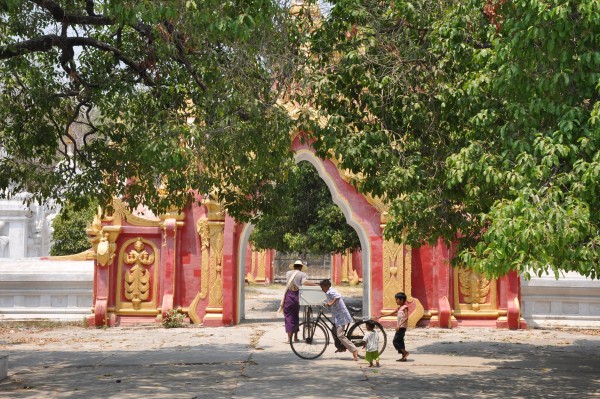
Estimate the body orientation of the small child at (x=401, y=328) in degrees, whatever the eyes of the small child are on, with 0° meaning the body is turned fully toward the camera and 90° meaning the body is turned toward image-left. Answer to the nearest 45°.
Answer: approximately 90°

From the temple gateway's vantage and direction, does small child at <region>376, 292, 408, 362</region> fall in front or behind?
in front

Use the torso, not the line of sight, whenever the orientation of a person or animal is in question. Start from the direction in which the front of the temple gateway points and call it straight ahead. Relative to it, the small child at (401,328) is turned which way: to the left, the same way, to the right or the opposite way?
to the right

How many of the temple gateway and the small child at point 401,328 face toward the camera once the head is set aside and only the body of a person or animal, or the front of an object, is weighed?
1

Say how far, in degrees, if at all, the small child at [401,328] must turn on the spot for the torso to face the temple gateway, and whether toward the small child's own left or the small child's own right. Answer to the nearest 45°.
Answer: approximately 45° to the small child's own right

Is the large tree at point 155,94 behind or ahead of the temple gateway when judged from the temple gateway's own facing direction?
ahead

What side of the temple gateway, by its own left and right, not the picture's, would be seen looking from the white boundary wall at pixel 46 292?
right

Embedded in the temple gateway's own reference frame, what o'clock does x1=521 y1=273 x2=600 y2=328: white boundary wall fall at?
The white boundary wall is roughly at 9 o'clock from the temple gateway.

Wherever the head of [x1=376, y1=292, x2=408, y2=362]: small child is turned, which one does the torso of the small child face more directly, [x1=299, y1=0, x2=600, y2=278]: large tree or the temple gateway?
the temple gateway

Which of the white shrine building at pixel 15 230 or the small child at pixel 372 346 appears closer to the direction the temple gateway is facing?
the small child

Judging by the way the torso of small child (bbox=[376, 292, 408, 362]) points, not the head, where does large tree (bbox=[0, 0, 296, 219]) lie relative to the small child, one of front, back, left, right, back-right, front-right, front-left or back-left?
front-left

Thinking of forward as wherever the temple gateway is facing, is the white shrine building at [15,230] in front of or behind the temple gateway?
behind

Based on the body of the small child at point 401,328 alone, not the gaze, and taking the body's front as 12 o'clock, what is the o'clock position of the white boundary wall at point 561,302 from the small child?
The white boundary wall is roughly at 4 o'clock from the small child.

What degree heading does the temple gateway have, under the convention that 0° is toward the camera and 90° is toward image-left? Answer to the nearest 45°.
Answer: approximately 0°
